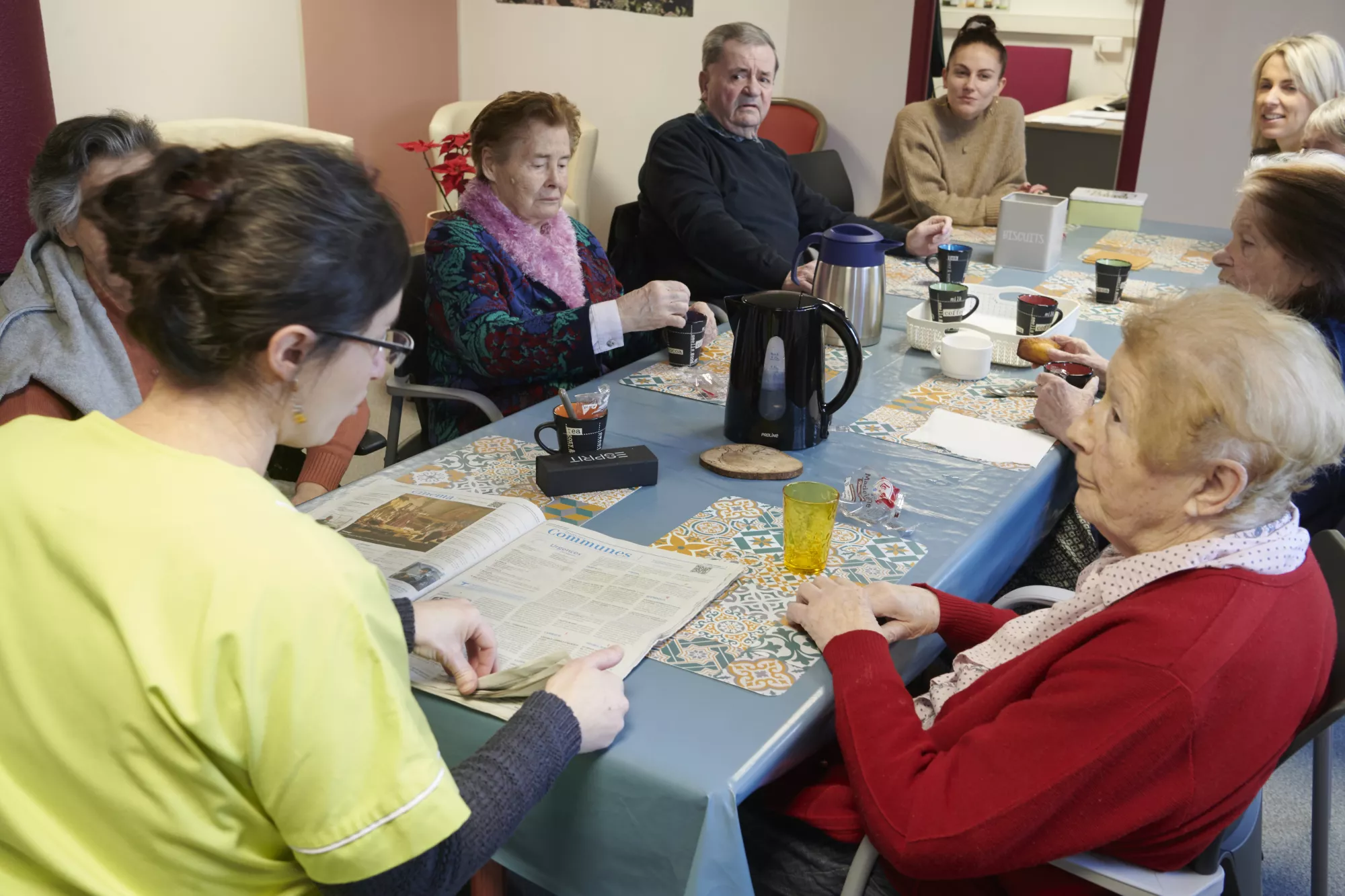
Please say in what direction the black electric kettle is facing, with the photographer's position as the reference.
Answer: facing to the left of the viewer

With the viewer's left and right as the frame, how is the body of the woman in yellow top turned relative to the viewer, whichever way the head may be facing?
facing away from the viewer and to the right of the viewer

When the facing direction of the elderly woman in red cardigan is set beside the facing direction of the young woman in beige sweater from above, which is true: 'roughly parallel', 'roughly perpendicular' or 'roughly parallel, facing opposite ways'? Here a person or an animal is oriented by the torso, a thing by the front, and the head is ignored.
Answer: roughly perpendicular

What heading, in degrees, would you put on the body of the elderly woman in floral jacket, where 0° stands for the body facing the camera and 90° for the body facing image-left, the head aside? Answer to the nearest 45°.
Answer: approximately 315°

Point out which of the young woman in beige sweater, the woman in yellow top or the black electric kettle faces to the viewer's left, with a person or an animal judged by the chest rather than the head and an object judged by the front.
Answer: the black electric kettle

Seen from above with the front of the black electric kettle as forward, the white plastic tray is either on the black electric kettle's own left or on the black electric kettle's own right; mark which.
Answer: on the black electric kettle's own right

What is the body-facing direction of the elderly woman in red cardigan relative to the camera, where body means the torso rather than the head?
to the viewer's left

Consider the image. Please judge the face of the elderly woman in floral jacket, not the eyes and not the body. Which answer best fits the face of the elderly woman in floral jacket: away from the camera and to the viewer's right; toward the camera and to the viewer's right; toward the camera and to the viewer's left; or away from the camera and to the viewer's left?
toward the camera and to the viewer's right

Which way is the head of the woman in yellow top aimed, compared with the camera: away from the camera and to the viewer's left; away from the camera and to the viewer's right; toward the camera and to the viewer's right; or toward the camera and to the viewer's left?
away from the camera and to the viewer's right
